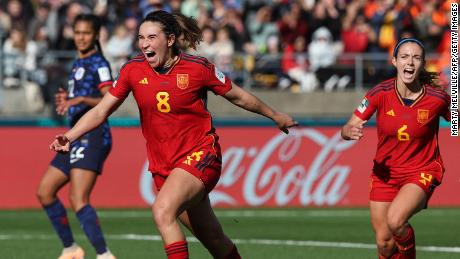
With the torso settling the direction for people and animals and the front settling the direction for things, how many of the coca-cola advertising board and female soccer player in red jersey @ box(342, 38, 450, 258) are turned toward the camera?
2

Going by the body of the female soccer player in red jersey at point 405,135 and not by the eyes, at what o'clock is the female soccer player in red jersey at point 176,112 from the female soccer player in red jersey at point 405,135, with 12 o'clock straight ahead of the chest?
the female soccer player in red jersey at point 176,112 is roughly at 2 o'clock from the female soccer player in red jersey at point 405,135.

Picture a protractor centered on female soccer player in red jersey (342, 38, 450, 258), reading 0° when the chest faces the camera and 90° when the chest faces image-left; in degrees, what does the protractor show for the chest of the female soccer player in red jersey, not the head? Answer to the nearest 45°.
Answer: approximately 0°

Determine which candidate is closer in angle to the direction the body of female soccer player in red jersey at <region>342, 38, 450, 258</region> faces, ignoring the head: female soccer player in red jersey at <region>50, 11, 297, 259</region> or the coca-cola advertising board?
the female soccer player in red jersey

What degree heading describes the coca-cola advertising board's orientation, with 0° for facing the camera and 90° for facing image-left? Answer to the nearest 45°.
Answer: approximately 0°

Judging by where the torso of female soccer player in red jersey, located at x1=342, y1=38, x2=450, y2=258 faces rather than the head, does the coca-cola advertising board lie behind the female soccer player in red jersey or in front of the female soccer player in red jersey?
behind

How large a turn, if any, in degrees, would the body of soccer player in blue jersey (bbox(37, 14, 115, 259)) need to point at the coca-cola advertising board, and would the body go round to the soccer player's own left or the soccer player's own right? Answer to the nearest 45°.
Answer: approximately 180°
